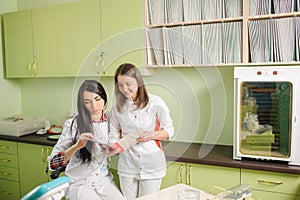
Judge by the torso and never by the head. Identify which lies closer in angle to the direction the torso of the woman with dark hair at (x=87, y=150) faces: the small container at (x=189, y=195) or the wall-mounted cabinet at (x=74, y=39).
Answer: the small container

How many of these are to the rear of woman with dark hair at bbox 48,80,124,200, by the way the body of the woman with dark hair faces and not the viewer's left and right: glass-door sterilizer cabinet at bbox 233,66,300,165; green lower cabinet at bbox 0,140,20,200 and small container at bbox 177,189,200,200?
1

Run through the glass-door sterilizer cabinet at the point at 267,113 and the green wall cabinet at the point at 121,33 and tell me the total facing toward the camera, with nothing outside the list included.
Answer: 2

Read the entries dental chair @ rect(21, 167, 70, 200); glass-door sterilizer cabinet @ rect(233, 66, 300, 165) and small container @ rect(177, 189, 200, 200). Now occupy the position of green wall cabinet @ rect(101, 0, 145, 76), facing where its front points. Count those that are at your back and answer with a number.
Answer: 0

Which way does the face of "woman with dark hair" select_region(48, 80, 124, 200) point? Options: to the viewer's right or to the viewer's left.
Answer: to the viewer's right

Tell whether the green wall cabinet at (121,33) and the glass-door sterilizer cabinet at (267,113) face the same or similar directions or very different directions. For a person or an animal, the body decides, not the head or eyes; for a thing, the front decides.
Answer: same or similar directions

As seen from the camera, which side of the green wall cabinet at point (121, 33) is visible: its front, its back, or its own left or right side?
front

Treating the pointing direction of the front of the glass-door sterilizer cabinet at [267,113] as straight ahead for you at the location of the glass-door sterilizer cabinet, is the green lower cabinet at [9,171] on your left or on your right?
on your right

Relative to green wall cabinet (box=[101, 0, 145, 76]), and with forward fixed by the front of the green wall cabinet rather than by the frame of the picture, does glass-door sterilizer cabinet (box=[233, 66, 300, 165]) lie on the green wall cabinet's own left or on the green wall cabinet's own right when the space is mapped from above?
on the green wall cabinet's own left

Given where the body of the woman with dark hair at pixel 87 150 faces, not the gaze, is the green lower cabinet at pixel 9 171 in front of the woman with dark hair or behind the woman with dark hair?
behind

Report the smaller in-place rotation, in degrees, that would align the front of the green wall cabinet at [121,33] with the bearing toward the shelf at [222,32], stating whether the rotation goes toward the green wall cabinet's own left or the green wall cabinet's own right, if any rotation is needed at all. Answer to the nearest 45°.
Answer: approximately 45° to the green wall cabinet's own left

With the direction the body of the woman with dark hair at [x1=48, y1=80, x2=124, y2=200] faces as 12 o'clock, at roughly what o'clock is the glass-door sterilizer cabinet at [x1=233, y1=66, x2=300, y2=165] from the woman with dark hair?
The glass-door sterilizer cabinet is roughly at 11 o'clock from the woman with dark hair.

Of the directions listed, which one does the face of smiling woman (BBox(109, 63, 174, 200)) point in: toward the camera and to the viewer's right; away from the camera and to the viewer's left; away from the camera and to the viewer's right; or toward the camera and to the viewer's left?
toward the camera and to the viewer's left

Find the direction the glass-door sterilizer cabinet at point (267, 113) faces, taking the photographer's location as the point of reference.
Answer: facing the viewer

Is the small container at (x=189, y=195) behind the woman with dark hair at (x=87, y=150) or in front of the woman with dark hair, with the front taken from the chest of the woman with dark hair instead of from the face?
in front
